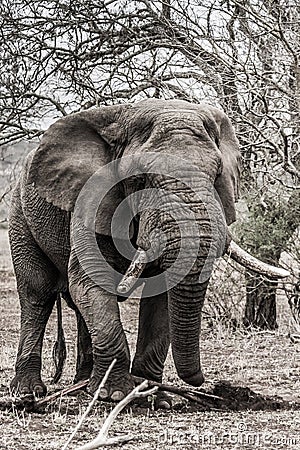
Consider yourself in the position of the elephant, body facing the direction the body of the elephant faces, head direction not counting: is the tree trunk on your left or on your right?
on your left

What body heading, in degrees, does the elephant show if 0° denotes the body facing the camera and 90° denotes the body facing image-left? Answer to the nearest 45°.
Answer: approximately 315°
